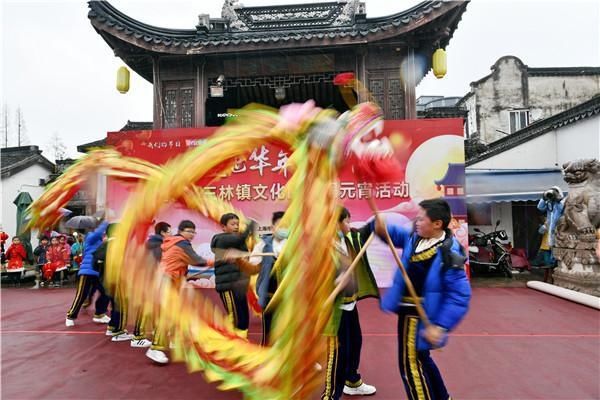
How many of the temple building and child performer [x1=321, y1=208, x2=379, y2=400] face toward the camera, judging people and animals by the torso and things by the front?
1

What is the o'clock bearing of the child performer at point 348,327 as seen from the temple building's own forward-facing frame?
The child performer is roughly at 12 o'clock from the temple building.

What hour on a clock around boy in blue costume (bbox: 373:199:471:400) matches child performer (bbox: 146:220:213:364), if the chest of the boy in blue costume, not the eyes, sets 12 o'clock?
The child performer is roughly at 2 o'clock from the boy in blue costume.

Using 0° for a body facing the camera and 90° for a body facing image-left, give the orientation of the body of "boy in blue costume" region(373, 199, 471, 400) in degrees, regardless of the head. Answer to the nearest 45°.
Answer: approximately 45°

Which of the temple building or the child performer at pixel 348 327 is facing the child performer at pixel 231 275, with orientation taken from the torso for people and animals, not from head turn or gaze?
the temple building
